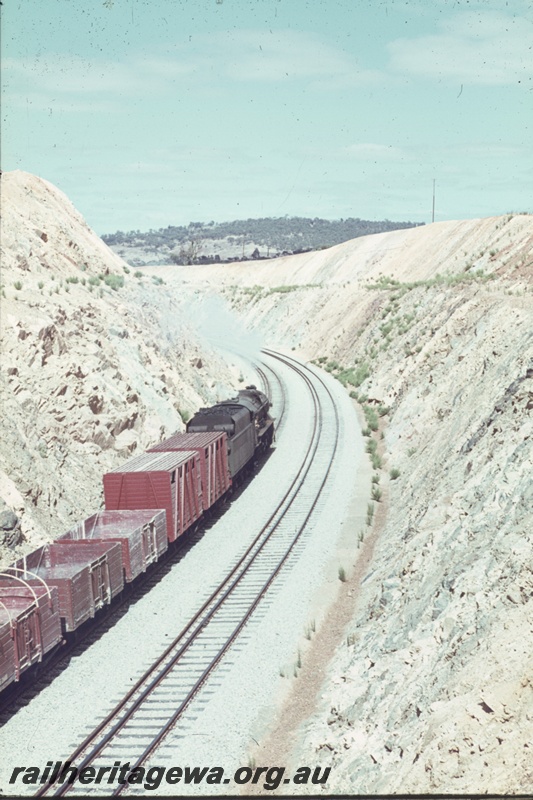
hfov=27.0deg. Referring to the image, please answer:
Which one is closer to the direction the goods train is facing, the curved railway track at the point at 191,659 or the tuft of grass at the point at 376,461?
the tuft of grass

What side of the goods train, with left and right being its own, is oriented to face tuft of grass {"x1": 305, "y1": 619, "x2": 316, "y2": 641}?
right

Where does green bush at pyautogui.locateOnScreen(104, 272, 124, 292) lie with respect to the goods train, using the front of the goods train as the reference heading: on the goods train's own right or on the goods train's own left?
on the goods train's own left

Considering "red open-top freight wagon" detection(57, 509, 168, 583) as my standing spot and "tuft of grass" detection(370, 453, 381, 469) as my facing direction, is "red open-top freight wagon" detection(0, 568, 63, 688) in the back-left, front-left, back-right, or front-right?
back-right

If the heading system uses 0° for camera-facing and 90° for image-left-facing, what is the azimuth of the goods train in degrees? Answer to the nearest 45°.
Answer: approximately 225°

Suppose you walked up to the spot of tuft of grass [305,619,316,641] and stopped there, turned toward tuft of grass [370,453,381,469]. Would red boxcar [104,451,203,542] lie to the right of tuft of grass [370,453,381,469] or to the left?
left

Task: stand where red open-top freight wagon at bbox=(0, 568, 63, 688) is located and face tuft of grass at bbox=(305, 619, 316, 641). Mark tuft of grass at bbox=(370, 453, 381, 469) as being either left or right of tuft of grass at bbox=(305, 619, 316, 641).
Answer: left
